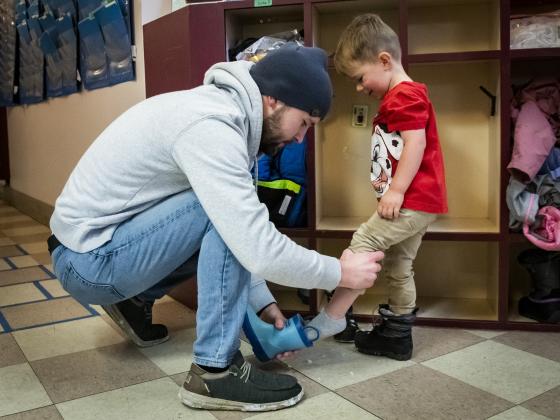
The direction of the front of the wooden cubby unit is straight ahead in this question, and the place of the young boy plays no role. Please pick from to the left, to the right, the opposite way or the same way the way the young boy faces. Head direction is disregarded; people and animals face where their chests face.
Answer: to the right

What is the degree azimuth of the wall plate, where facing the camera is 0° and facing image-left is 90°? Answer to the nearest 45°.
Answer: approximately 0°

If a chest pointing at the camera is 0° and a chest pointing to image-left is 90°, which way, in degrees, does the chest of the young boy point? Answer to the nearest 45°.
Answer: approximately 90°

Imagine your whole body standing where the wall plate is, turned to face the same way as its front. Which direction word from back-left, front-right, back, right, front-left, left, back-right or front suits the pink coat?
front-left

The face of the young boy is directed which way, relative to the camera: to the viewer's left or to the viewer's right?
to the viewer's left
